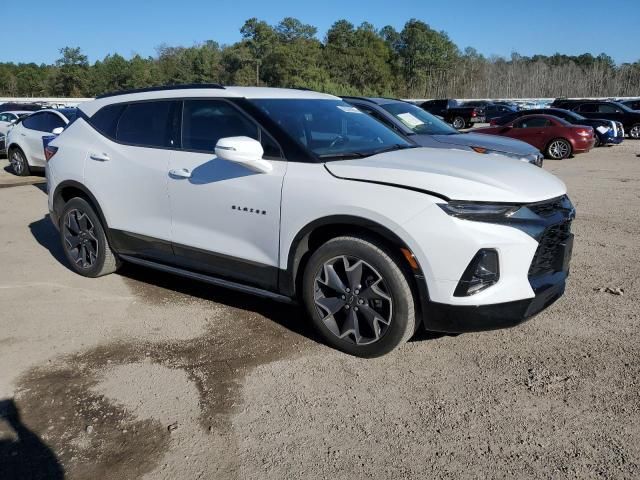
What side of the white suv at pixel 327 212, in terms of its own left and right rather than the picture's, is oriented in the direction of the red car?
left

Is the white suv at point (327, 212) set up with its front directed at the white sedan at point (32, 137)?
no

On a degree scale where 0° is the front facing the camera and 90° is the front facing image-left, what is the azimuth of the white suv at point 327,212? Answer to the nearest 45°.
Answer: approximately 315°

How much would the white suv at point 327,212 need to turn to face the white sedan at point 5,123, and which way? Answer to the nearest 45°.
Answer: approximately 180°

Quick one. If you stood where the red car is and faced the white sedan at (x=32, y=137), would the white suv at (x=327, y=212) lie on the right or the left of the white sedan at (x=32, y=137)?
left
